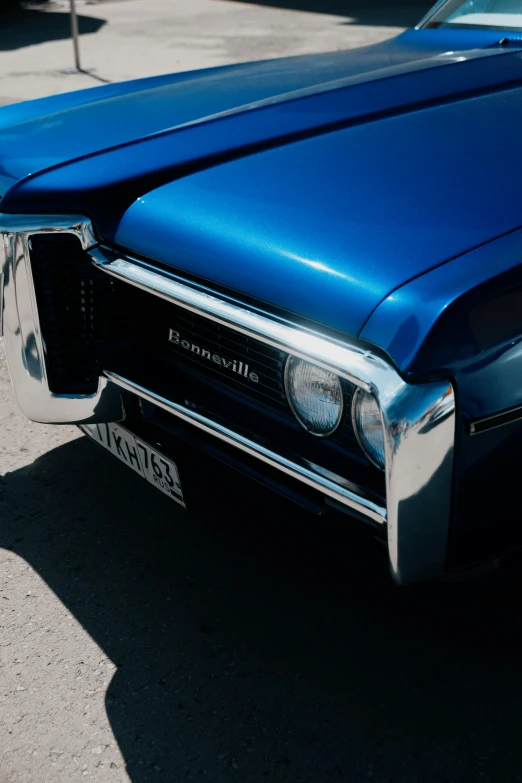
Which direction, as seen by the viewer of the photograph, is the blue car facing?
facing the viewer and to the left of the viewer
